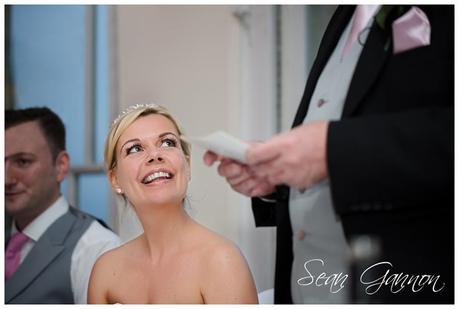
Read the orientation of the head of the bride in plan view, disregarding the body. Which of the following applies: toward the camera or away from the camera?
toward the camera

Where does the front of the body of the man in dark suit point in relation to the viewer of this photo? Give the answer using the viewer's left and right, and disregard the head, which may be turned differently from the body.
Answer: facing the viewer and to the left of the viewer

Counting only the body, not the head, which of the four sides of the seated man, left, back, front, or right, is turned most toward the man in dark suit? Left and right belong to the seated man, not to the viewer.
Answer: left

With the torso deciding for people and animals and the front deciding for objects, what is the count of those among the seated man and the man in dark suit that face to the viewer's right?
0

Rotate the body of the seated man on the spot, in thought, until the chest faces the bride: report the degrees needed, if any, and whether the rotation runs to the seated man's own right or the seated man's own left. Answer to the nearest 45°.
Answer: approximately 90° to the seated man's own left
